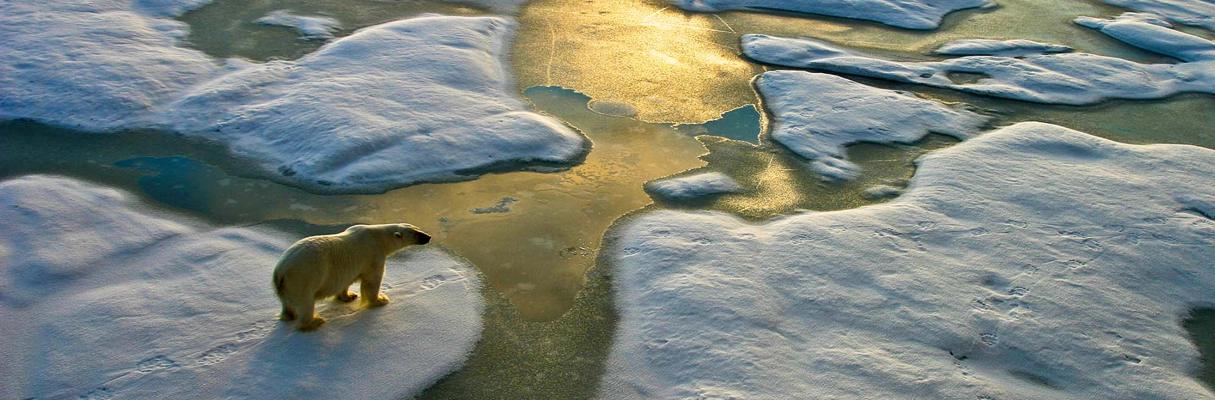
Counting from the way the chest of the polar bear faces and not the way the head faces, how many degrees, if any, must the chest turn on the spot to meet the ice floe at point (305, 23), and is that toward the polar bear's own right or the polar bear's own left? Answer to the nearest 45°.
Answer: approximately 45° to the polar bear's own left

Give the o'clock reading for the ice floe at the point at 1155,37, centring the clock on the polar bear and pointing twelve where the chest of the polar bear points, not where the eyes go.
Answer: The ice floe is roughly at 1 o'clock from the polar bear.

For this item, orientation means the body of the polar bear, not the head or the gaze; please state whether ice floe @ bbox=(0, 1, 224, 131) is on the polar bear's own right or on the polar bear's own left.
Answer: on the polar bear's own left

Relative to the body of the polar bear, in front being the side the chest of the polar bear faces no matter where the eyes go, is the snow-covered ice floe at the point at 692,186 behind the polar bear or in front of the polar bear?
in front

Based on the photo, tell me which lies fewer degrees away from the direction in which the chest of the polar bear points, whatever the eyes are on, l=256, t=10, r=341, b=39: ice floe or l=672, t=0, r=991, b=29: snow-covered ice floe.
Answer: the snow-covered ice floe

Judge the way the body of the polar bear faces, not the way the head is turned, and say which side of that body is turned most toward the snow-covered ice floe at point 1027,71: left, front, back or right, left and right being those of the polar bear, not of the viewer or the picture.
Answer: front

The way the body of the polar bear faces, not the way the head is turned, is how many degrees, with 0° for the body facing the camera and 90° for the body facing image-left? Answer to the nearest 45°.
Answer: approximately 225°

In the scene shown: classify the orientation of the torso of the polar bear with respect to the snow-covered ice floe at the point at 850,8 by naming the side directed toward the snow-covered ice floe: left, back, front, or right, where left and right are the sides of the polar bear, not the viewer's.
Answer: front
